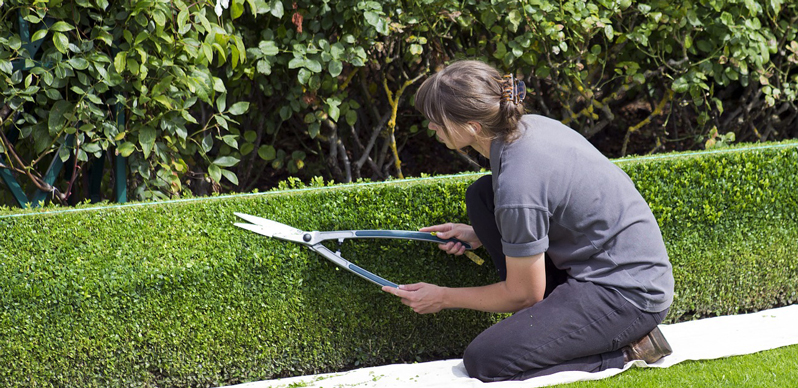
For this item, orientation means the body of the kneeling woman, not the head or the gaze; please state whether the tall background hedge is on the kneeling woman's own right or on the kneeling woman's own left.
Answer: on the kneeling woman's own right

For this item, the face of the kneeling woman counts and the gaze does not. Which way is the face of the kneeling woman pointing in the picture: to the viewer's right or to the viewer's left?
to the viewer's left

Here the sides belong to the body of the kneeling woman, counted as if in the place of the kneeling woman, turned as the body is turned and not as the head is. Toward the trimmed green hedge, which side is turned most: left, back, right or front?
front

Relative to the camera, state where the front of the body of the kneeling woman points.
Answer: to the viewer's left

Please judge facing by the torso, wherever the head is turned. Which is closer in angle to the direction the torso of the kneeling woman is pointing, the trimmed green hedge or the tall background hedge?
the trimmed green hedge
